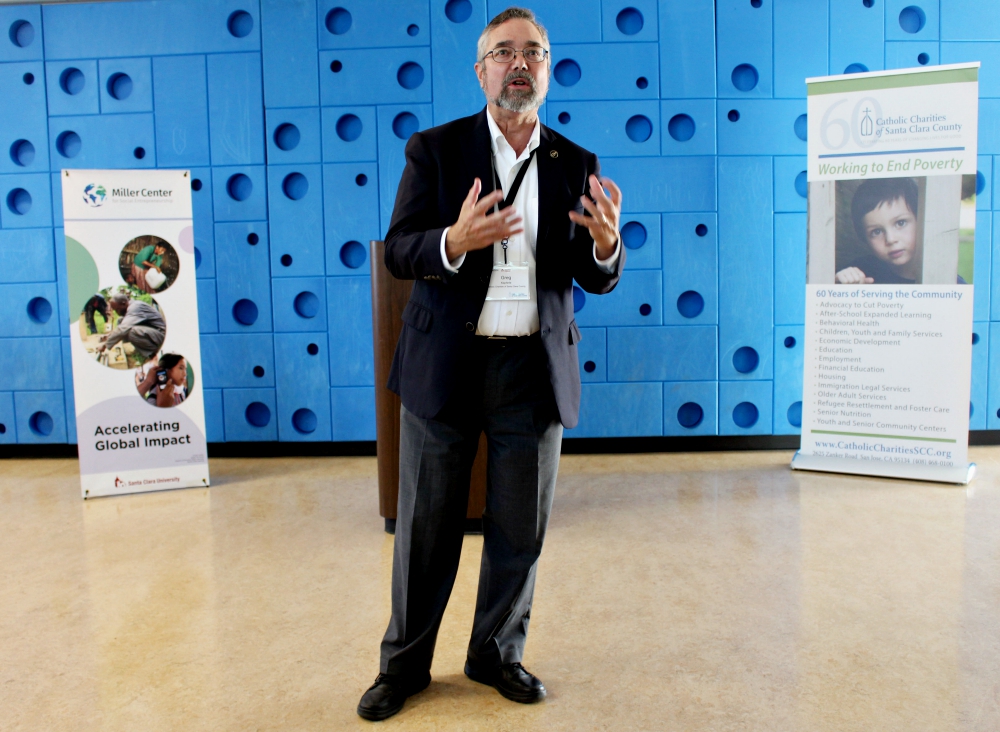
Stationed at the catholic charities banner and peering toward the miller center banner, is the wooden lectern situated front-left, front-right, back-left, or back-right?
front-left

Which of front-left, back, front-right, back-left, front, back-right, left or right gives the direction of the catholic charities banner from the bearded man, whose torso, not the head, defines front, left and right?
back-left

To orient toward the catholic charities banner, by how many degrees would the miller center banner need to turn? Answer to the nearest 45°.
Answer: approximately 45° to its left

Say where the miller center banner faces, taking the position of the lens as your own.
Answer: facing the viewer

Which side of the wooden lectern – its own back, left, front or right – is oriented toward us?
front

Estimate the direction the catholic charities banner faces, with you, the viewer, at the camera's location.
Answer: facing the viewer

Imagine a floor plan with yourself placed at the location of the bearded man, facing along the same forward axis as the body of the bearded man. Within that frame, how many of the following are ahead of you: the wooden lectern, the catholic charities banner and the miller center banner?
0

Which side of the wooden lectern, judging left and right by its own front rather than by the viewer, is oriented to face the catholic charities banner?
left

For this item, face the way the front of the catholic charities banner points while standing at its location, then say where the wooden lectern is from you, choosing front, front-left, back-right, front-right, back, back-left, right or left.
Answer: front-right

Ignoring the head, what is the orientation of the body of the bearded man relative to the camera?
toward the camera

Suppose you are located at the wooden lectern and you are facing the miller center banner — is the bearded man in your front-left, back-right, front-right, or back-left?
back-left

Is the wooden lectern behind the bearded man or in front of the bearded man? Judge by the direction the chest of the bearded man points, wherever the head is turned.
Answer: behind

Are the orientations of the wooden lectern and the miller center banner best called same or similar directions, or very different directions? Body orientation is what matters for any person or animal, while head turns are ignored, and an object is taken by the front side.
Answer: same or similar directions

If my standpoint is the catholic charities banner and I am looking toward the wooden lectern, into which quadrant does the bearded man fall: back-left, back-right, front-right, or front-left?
front-left

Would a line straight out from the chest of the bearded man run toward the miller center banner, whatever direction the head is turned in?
no

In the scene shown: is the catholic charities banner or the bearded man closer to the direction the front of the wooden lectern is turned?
the bearded man

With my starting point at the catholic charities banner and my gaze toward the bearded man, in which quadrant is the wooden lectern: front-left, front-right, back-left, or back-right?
front-right
